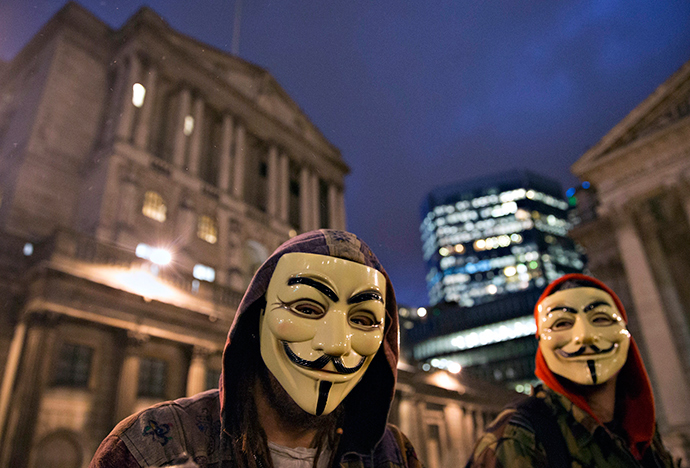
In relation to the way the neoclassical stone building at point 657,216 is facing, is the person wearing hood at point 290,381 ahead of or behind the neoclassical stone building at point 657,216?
ahead

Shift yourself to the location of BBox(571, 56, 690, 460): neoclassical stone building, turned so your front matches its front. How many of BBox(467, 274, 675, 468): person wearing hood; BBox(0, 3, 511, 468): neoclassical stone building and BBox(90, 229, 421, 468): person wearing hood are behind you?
0

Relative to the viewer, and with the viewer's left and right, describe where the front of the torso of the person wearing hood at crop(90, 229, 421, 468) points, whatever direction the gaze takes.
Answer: facing the viewer and to the right of the viewer

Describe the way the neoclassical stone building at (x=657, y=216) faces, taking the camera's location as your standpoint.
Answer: facing the viewer and to the left of the viewer

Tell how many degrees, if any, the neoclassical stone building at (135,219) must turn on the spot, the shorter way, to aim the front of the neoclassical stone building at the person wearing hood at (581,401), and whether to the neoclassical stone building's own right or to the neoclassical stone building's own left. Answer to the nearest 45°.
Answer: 0° — it already faces them

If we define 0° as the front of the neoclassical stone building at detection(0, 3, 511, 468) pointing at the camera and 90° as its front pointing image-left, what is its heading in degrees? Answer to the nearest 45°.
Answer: approximately 315°

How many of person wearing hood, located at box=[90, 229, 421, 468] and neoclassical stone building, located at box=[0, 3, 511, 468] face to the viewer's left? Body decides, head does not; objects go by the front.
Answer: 0

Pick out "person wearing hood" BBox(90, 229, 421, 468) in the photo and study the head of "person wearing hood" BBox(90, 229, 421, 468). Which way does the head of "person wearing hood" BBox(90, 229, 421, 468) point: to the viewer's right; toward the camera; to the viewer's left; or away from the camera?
toward the camera

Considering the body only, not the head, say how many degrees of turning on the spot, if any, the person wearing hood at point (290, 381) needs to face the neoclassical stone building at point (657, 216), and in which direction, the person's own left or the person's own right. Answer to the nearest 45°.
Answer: approximately 90° to the person's own left

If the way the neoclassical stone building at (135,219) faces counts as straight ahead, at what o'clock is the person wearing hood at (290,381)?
The person wearing hood is roughly at 1 o'clock from the neoclassical stone building.

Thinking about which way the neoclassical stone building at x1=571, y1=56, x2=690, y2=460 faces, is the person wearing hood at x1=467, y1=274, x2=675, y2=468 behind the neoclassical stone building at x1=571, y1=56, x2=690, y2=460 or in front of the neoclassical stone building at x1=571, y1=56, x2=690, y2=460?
in front

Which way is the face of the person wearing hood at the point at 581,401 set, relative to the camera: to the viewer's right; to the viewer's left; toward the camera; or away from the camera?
toward the camera

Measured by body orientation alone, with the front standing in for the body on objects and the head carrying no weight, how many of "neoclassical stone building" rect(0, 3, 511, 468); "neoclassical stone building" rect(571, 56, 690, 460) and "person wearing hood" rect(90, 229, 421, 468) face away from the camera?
0
